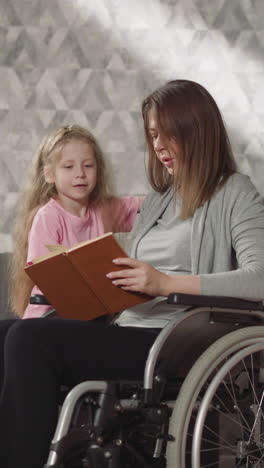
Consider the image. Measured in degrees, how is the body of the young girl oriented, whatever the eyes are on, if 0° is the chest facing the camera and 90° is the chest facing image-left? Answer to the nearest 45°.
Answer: approximately 315°

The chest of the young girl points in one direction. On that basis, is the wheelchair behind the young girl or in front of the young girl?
in front

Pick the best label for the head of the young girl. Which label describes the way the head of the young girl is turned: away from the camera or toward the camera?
toward the camera

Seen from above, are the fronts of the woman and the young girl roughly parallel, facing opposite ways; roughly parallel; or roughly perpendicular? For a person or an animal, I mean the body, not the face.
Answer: roughly perpendicular

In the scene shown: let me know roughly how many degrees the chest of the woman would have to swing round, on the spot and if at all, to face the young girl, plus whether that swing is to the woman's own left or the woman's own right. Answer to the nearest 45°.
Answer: approximately 90° to the woman's own right

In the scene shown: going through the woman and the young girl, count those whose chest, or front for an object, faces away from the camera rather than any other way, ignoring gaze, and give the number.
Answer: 0
